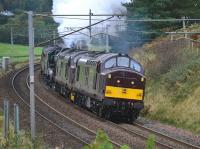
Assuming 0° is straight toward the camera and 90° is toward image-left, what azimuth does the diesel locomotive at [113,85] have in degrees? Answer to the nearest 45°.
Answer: approximately 315°
